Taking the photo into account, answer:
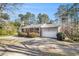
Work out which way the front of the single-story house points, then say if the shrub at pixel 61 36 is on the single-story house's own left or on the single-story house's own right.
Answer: on the single-story house's own left

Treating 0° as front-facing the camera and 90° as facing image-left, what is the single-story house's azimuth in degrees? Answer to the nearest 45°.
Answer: approximately 45°

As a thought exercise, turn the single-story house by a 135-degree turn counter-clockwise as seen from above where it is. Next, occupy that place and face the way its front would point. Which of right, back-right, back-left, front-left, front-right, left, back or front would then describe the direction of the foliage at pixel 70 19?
front
